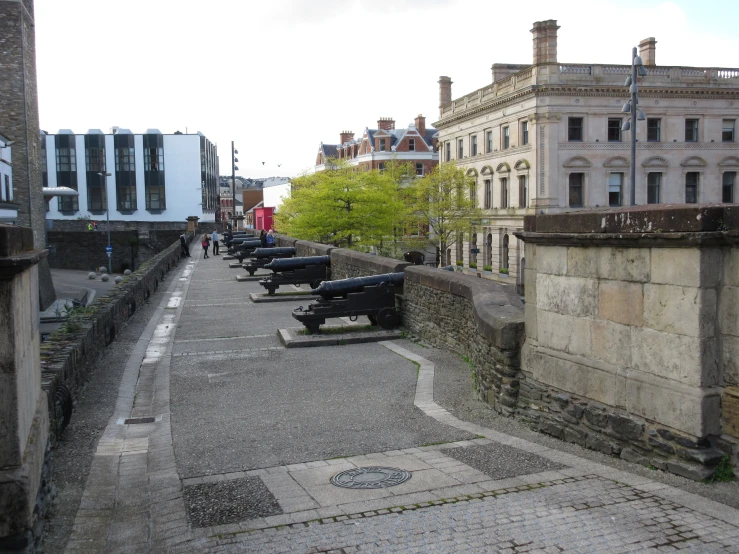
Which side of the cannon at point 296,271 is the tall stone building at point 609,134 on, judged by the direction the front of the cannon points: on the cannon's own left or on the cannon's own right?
on the cannon's own left

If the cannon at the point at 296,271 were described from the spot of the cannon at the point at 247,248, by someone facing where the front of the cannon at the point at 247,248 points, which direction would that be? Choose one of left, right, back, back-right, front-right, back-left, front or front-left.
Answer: right

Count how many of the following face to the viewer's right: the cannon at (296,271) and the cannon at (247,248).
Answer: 2

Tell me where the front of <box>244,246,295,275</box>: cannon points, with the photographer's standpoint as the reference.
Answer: facing to the right of the viewer

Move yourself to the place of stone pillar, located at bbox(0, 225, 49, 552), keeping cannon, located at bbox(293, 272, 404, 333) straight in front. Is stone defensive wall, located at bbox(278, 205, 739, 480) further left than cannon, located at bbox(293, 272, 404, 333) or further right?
right

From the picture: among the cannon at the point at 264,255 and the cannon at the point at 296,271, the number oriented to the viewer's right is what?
2

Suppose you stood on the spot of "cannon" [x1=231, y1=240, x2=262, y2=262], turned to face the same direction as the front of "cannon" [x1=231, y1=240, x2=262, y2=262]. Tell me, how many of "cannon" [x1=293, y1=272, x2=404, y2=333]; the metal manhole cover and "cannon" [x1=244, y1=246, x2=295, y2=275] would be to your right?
3

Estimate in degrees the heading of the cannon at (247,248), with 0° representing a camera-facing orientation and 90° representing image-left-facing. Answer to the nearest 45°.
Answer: approximately 270°

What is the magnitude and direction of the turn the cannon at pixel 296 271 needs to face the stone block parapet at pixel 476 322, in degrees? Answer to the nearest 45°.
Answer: approximately 90° to its right

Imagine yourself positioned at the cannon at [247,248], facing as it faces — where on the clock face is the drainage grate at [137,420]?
The drainage grate is roughly at 3 o'clock from the cannon.

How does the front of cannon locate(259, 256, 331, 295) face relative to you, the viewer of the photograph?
facing to the right of the viewer

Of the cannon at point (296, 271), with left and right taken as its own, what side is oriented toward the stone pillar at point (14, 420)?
right
